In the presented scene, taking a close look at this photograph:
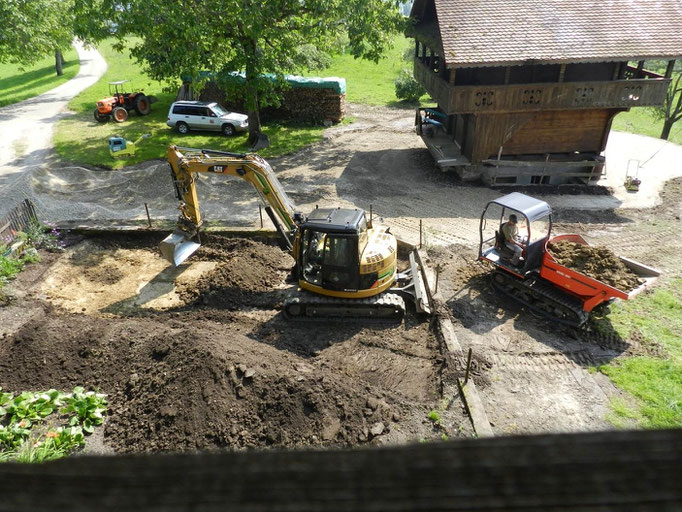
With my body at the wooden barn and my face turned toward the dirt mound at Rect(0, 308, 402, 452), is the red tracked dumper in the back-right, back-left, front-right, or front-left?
front-left

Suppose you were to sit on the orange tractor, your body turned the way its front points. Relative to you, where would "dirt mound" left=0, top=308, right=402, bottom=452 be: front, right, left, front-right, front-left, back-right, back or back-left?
front-left

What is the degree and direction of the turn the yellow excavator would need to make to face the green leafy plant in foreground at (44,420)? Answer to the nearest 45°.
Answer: approximately 45° to its left

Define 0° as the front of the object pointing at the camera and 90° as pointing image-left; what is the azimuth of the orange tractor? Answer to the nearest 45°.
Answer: approximately 45°

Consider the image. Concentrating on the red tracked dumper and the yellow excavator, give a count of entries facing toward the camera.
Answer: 0

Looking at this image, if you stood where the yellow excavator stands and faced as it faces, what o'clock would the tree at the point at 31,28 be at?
The tree is roughly at 2 o'clock from the yellow excavator.

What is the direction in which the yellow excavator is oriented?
to the viewer's left

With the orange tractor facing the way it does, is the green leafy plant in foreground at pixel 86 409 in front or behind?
in front

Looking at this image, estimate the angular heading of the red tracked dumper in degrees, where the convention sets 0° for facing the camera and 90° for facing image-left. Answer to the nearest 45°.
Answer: approximately 315°

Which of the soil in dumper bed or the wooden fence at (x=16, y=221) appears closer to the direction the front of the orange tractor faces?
the wooden fence

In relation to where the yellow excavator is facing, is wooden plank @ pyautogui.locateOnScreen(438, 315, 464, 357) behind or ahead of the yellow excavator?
behind

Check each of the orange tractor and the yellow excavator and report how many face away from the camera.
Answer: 0
